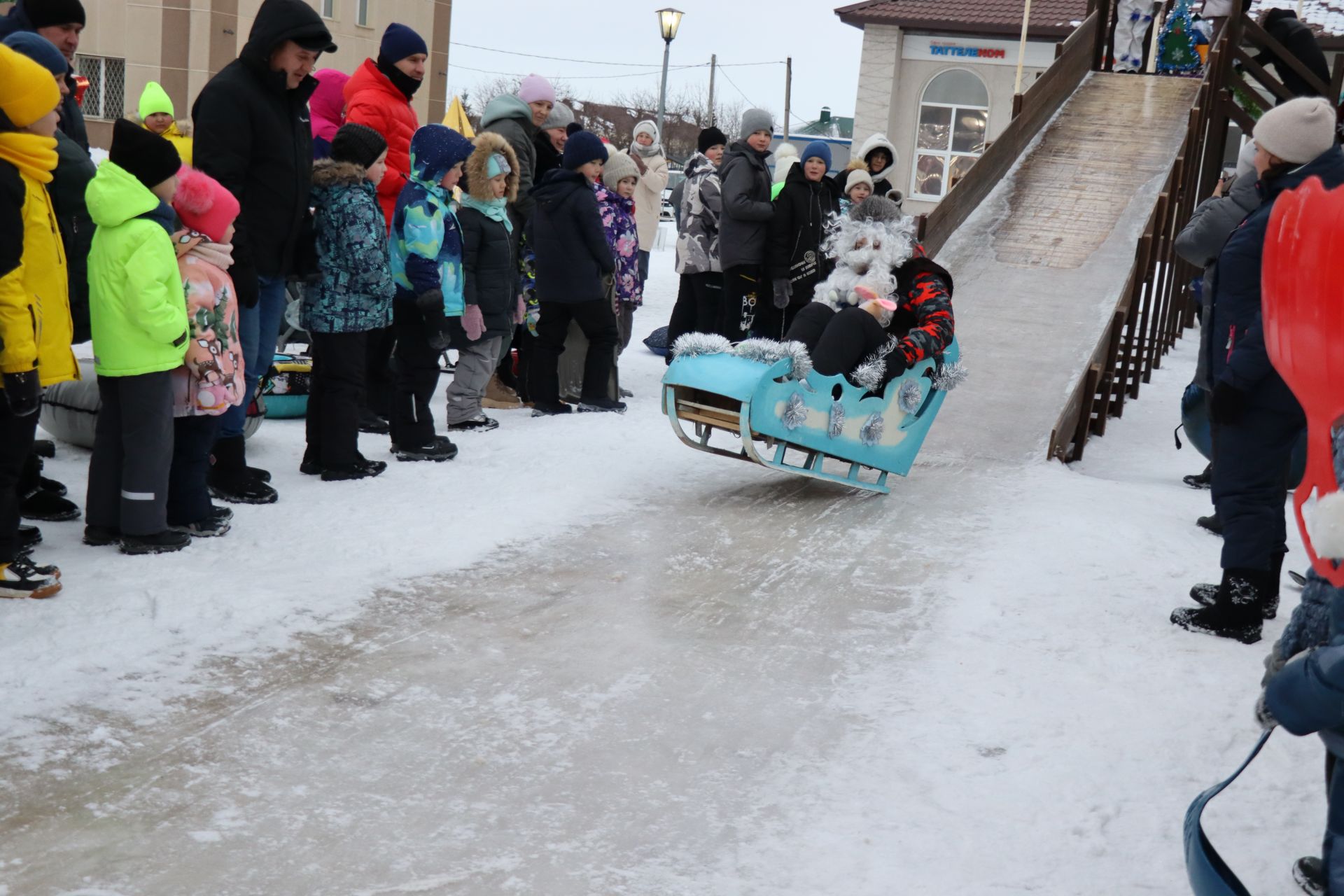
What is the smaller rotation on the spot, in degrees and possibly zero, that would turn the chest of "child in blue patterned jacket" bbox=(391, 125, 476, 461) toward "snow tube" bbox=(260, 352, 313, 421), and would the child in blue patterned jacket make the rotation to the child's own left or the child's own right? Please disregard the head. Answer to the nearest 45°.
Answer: approximately 135° to the child's own left

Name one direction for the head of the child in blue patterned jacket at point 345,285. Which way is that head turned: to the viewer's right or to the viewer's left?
to the viewer's right

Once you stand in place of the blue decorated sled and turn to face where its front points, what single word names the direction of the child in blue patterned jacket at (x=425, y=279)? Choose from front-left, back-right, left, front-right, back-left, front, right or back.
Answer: front-right

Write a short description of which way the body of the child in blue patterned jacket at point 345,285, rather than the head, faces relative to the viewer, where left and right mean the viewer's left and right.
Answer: facing to the right of the viewer

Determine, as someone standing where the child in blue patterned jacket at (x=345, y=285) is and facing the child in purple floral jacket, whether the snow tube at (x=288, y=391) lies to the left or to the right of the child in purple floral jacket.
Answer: left

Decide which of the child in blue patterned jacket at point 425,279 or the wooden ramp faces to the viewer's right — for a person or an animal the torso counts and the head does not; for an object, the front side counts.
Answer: the child in blue patterned jacket

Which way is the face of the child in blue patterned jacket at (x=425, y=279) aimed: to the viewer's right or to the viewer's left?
to the viewer's right

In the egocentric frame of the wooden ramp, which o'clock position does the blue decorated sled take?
The blue decorated sled is roughly at 11 o'clock from the wooden ramp.

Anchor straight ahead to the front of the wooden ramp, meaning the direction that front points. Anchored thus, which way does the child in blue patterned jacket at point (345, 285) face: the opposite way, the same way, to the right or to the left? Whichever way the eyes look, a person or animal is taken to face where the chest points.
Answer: the opposite way

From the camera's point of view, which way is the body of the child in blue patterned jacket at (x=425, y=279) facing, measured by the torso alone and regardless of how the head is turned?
to the viewer's right

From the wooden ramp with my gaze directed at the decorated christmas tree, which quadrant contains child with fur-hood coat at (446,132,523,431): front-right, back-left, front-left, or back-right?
back-left

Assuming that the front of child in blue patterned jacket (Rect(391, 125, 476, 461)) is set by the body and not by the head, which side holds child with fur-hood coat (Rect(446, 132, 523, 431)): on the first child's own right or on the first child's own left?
on the first child's own left

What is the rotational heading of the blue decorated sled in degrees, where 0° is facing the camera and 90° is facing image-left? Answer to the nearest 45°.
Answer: approximately 45°

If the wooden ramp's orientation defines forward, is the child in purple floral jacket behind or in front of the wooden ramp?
in front

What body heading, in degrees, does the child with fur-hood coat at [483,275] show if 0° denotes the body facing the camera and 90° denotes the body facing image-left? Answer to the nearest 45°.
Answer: approximately 315°
